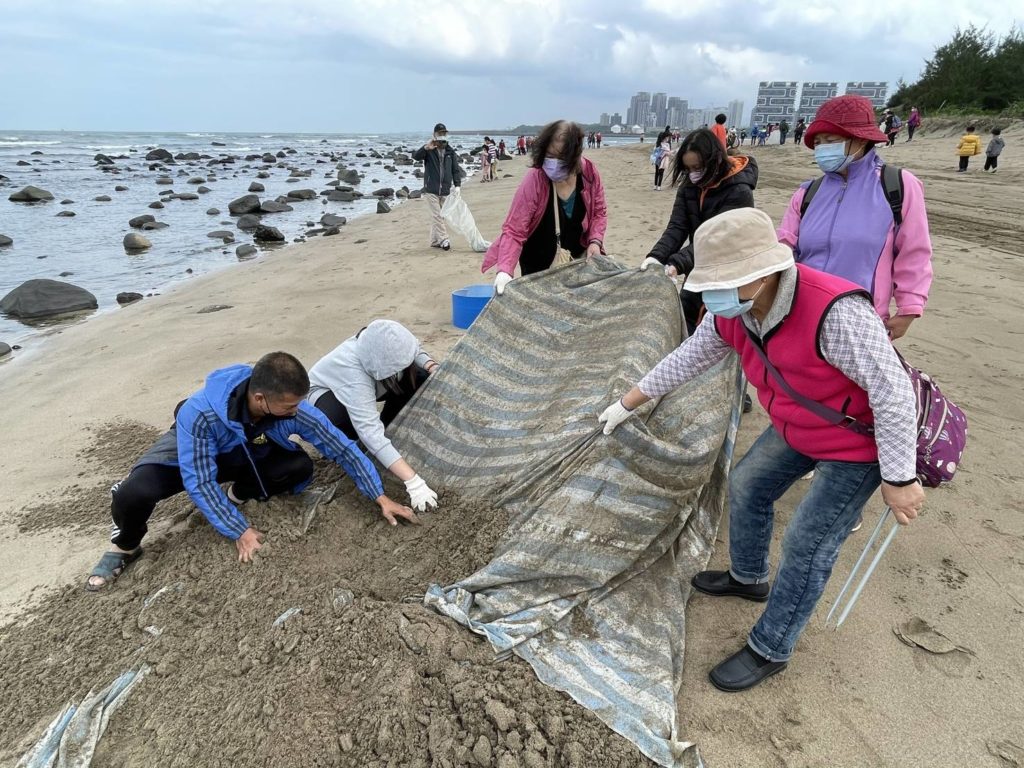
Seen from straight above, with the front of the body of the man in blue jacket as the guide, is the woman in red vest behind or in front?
in front

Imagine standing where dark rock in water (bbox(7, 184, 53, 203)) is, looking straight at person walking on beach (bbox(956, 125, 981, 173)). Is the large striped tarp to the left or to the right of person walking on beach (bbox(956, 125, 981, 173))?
right

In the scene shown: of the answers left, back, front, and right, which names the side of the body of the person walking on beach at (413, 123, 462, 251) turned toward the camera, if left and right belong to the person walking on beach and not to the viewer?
front

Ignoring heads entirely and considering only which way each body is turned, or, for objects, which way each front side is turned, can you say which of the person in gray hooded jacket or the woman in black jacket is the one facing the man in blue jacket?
the woman in black jacket

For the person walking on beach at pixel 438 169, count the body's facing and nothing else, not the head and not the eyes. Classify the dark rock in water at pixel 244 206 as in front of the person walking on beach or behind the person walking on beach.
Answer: behind

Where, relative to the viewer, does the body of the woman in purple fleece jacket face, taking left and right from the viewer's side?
facing the viewer and to the left of the viewer

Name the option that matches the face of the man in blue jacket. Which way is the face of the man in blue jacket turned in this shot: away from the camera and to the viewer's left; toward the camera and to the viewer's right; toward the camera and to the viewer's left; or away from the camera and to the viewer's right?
toward the camera and to the viewer's right

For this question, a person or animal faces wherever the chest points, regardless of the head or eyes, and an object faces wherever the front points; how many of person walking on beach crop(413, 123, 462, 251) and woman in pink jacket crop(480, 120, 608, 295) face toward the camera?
2

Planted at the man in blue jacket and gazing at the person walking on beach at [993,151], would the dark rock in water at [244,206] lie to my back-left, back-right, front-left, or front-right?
front-left

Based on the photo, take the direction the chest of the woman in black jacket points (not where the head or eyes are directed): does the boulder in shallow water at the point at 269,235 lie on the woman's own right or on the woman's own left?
on the woman's own right

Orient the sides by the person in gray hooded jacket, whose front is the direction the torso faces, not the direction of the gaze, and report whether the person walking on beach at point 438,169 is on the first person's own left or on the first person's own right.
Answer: on the first person's own left

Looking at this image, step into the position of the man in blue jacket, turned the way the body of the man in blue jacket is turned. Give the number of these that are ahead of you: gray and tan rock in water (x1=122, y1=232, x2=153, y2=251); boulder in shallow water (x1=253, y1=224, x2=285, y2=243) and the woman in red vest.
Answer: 1

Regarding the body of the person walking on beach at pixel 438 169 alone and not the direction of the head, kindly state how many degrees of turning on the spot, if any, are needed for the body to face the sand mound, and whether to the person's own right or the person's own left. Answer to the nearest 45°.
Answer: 0° — they already face it

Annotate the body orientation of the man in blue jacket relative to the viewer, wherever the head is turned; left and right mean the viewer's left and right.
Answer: facing the viewer and to the right of the viewer

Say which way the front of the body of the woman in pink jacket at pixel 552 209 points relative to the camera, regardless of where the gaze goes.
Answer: toward the camera

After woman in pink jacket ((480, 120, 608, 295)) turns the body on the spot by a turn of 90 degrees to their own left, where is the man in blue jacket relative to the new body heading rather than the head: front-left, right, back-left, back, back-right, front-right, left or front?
back-right

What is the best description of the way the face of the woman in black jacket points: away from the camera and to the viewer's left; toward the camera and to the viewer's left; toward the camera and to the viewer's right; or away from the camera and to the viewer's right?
toward the camera and to the viewer's left
